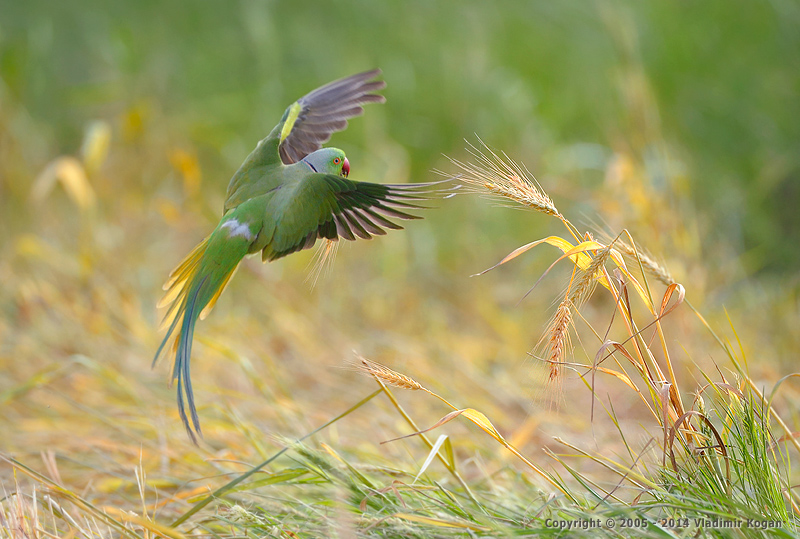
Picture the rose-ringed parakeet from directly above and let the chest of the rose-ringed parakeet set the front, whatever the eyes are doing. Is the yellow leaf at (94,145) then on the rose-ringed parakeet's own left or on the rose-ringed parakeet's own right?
on the rose-ringed parakeet's own left

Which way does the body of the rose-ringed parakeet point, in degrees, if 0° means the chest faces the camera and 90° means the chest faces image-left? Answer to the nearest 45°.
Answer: approximately 225°
